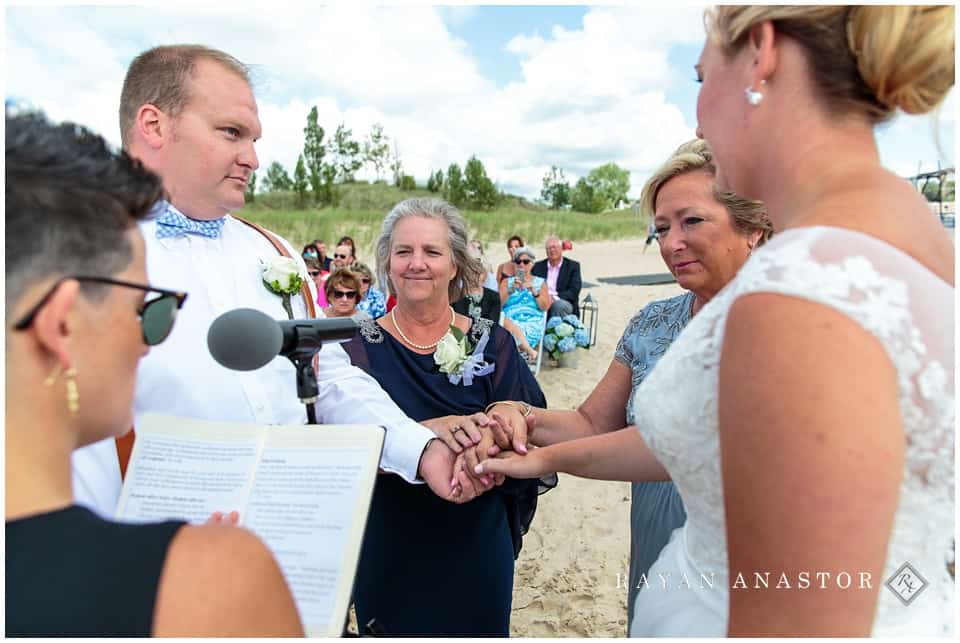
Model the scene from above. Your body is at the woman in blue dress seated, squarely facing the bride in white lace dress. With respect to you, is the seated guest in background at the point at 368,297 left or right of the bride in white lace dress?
right

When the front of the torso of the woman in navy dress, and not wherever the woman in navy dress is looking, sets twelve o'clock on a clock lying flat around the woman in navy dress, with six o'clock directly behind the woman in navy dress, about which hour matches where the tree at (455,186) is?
The tree is roughly at 6 o'clock from the woman in navy dress.

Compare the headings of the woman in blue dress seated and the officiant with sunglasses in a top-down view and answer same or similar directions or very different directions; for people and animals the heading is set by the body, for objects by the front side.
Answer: very different directions
